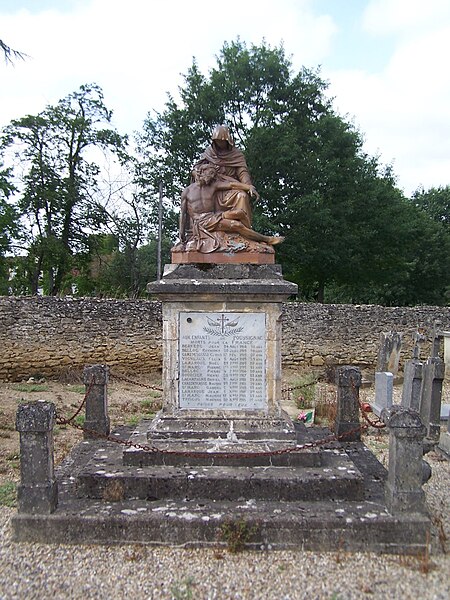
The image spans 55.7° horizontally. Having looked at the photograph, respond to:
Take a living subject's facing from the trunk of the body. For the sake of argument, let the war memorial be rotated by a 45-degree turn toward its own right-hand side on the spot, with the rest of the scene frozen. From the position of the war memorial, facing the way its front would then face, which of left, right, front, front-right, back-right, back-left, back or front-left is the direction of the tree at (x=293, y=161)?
back-right

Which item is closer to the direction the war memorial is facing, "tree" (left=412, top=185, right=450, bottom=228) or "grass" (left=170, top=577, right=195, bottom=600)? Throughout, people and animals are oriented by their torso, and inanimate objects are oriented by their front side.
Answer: the grass

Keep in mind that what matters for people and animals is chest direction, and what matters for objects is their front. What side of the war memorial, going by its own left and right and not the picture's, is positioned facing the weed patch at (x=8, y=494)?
right

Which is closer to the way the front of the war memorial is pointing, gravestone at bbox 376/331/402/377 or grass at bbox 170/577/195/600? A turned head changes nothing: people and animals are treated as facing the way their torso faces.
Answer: the grass

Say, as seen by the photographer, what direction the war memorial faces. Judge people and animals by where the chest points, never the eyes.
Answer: facing the viewer

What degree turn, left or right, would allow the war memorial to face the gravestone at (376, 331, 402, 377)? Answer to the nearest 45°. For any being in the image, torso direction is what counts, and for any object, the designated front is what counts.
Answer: approximately 135° to its left

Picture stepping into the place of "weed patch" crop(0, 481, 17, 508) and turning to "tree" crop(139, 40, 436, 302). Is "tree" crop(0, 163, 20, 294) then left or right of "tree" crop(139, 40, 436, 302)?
left

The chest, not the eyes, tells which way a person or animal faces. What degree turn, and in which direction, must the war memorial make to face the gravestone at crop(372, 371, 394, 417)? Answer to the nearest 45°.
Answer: approximately 135° to its left

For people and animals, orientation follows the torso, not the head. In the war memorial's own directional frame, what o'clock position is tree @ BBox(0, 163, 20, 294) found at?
The tree is roughly at 5 o'clock from the war memorial.

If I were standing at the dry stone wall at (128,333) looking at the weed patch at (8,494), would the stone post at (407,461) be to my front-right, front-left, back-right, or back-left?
front-left

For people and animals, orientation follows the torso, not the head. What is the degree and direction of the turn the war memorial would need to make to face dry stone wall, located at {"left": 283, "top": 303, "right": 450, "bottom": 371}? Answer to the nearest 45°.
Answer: approximately 180°

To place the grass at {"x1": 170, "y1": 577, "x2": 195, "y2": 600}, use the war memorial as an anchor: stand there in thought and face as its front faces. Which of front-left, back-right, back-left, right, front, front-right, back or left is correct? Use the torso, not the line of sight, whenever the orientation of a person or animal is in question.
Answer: front

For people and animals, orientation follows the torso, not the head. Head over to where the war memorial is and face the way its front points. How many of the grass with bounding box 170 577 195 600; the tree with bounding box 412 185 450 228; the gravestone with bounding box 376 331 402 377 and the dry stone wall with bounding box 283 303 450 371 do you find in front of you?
1

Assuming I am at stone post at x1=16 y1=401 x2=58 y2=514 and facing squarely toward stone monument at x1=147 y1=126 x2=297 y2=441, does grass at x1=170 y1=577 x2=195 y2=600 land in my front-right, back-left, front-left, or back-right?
front-right

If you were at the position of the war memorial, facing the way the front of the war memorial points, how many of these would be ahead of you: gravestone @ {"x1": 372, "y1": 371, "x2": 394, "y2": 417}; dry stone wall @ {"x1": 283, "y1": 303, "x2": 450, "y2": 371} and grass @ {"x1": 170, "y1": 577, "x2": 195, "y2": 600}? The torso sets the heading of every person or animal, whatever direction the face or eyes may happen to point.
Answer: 1

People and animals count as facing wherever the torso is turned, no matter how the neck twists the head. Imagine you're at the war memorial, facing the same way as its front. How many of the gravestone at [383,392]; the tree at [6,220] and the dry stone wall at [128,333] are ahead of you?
0

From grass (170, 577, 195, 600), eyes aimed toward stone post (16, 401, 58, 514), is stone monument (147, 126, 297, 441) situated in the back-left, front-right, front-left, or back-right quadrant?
front-right

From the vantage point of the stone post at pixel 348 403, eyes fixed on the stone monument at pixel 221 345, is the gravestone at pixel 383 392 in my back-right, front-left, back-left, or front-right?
back-right
